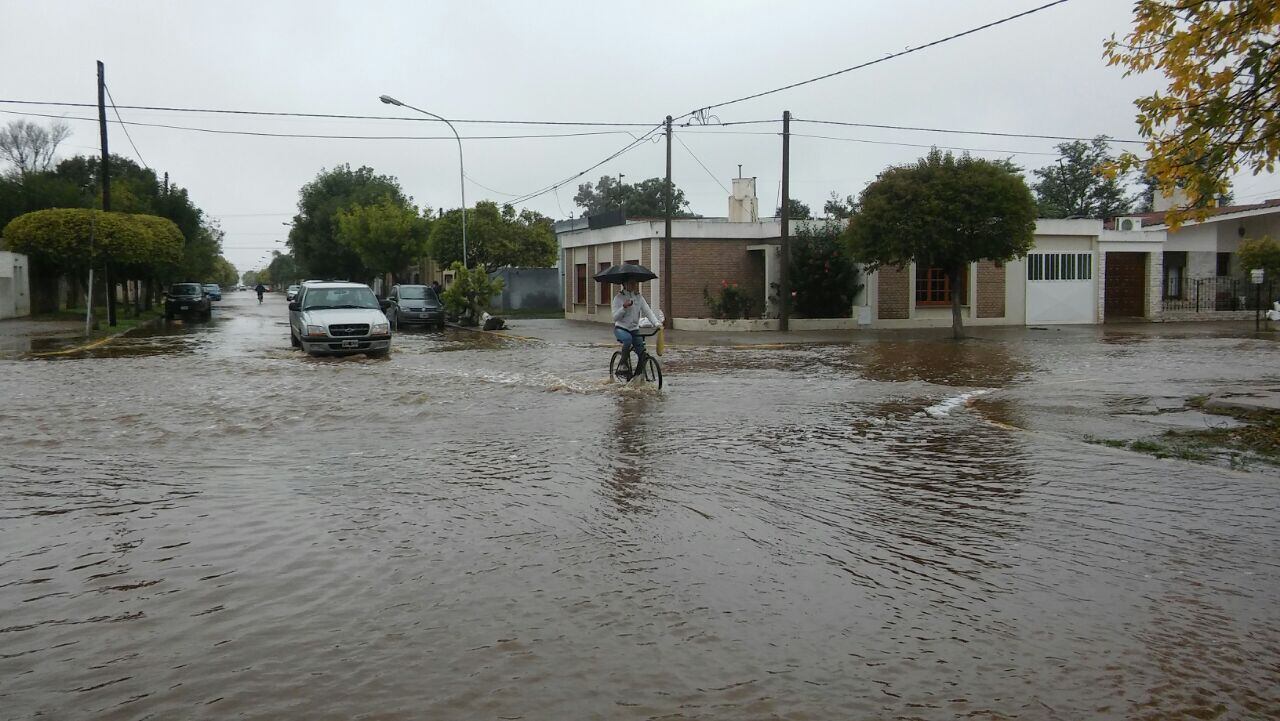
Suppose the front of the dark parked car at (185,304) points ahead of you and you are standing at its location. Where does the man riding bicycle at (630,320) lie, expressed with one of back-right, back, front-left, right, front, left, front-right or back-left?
front

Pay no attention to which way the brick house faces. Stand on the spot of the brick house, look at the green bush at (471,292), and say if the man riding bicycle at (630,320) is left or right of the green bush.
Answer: left

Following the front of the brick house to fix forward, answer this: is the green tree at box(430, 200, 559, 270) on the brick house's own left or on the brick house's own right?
on the brick house's own right

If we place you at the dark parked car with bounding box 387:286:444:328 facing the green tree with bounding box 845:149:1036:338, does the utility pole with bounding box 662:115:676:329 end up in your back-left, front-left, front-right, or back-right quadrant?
front-left

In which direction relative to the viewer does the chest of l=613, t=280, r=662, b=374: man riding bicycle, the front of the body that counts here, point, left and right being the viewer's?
facing the viewer and to the right of the viewer

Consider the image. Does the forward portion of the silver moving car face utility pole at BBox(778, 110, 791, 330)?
no

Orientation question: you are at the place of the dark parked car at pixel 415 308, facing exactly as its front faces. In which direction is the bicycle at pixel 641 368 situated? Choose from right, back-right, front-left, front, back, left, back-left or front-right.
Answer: front

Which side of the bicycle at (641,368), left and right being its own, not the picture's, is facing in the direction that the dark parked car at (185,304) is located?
back

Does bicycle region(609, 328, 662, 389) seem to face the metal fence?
no

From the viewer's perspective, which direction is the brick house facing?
toward the camera

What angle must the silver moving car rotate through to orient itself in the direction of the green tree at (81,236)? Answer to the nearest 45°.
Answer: approximately 135° to its right

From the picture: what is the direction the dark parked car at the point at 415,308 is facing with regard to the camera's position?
facing the viewer

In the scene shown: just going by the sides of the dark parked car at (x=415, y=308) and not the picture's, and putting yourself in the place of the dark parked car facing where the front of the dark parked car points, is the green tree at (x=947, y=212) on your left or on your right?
on your left

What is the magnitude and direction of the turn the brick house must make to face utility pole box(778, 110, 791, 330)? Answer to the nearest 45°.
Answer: approximately 45° to its right

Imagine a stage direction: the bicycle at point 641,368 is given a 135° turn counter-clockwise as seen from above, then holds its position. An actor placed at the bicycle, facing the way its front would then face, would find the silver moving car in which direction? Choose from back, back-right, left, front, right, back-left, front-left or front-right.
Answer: front-left

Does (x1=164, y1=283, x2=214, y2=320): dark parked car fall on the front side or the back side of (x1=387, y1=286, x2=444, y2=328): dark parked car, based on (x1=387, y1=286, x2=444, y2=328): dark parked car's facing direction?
on the back side

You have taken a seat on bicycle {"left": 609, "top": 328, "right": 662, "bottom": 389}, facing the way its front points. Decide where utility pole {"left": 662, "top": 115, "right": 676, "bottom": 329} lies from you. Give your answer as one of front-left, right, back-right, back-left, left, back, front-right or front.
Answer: back-left

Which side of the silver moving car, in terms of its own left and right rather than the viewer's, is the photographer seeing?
front

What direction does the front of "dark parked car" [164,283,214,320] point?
toward the camera

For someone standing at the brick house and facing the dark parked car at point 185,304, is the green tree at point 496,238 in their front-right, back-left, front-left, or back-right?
front-right
